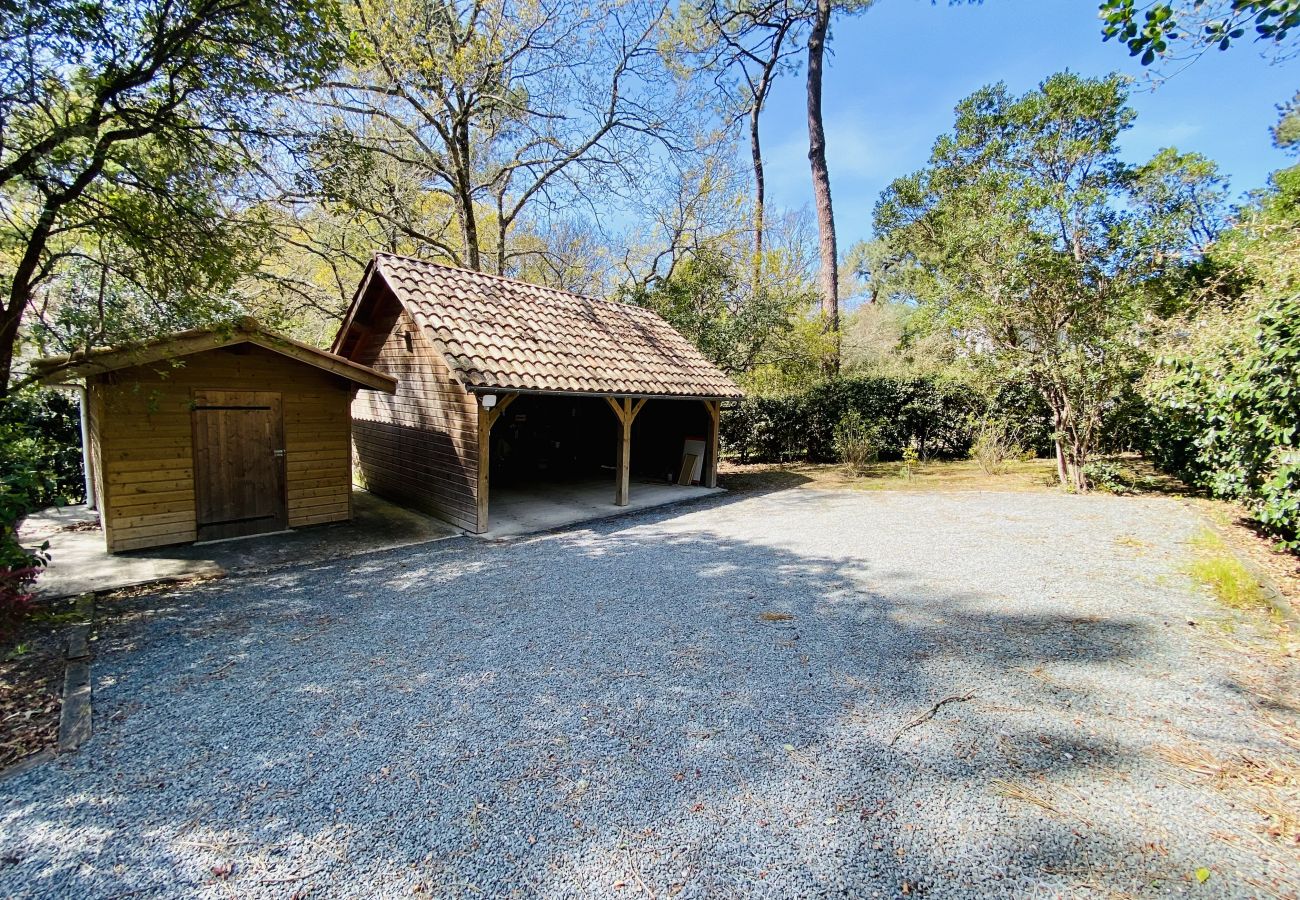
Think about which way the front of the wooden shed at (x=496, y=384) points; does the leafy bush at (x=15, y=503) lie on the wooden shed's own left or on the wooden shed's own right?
on the wooden shed's own right

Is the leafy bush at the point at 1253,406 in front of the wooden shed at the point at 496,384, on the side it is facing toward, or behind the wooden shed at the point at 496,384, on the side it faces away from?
in front

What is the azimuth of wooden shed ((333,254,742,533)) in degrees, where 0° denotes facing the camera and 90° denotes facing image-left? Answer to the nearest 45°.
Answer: approximately 315°

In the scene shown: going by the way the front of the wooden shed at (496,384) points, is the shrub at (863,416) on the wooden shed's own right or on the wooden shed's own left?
on the wooden shed's own left

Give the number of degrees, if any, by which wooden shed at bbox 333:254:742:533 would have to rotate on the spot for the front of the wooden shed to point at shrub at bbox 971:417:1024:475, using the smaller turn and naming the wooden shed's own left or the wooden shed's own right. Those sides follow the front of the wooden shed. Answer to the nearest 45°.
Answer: approximately 45° to the wooden shed's own left

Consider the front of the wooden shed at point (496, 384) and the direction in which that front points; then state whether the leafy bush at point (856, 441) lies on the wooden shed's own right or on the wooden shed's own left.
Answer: on the wooden shed's own left
